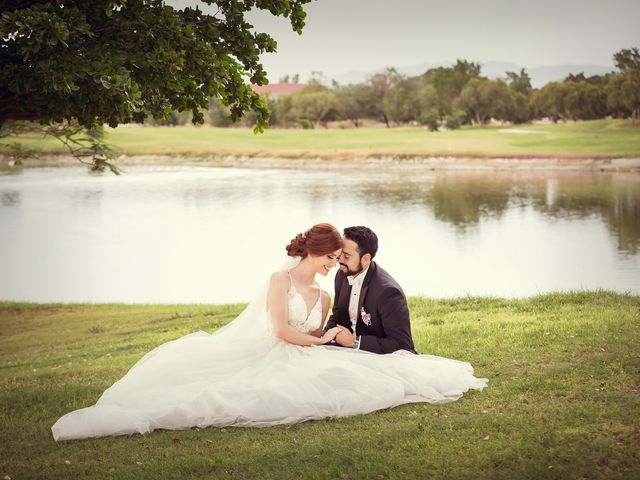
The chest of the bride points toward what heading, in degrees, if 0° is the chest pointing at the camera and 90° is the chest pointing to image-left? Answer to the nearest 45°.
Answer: approximately 315°

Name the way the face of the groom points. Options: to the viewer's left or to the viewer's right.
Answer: to the viewer's left

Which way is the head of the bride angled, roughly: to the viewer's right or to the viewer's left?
to the viewer's right

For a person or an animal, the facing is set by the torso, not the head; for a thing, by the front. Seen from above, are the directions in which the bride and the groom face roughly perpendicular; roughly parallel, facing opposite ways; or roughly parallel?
roughly perpendicular

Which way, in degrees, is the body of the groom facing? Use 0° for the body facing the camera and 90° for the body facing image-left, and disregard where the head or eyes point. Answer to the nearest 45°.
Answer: approximately 45°
